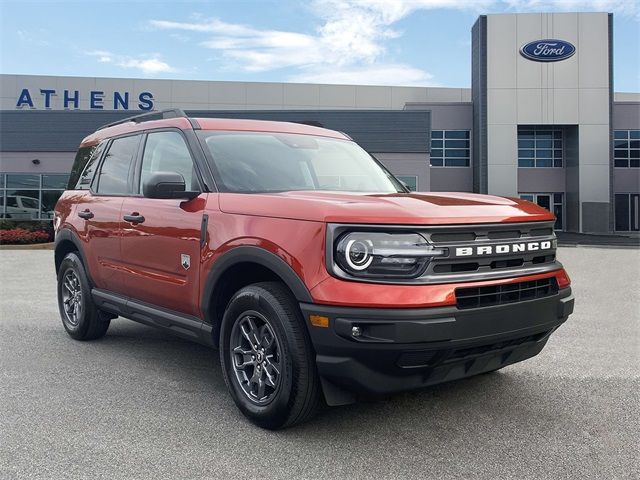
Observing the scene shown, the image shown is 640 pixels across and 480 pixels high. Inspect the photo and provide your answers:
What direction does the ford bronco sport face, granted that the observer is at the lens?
facing the viewer and to the right of the viewer

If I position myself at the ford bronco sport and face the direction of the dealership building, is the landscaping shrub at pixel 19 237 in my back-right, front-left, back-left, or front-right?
front-left

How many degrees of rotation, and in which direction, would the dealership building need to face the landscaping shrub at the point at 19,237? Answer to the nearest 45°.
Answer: approximately 45° to its right

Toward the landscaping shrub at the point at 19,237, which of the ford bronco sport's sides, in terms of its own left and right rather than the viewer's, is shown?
back

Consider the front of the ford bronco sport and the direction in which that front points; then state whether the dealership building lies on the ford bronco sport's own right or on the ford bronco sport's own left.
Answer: on the ford bronco sport's own left

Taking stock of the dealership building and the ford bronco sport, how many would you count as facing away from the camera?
0

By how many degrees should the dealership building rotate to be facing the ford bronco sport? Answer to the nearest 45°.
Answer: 0° — it already faces it

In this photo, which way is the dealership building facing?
toward the camera
